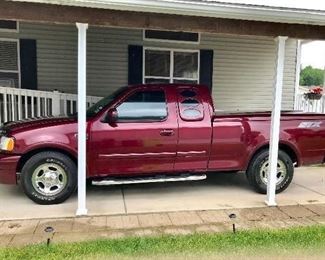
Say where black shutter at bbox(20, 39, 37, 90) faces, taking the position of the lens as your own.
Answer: facing the viewer

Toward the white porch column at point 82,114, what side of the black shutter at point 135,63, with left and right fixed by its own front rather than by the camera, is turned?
front

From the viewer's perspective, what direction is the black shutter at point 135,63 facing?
toward the camera

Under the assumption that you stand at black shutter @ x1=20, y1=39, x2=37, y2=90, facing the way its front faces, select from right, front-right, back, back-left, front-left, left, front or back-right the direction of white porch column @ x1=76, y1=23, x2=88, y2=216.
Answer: front

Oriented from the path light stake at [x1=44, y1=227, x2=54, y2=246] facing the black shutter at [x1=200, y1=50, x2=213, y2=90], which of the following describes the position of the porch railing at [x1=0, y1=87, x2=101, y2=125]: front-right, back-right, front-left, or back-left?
front-left

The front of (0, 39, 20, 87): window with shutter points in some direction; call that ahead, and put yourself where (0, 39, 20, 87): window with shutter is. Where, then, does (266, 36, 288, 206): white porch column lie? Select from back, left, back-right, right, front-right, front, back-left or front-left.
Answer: front-left

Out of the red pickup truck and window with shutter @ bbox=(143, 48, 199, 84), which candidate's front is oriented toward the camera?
the window with shutter

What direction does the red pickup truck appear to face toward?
to the viewer's left

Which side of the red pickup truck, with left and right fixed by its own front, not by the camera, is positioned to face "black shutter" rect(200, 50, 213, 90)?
right

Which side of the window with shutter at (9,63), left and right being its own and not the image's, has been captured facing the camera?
front

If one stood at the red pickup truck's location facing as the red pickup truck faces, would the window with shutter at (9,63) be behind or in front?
in front

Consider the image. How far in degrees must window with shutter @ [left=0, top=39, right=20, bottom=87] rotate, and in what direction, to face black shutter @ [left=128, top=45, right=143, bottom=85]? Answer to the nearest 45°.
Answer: approximately 90° to its left

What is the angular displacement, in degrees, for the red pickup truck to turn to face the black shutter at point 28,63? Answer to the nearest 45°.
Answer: approximately 45° to its right

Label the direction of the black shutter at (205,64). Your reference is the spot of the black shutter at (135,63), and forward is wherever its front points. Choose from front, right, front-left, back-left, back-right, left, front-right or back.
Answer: left

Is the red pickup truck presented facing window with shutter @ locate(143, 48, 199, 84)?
no

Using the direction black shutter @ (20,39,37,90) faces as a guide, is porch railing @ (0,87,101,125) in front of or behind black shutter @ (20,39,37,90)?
in front

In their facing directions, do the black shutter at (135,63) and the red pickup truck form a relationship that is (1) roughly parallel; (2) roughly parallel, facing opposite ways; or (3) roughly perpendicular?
roughly perpendicular

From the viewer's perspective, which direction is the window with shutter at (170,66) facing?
toward the camera

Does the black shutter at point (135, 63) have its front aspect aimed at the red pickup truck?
yes
